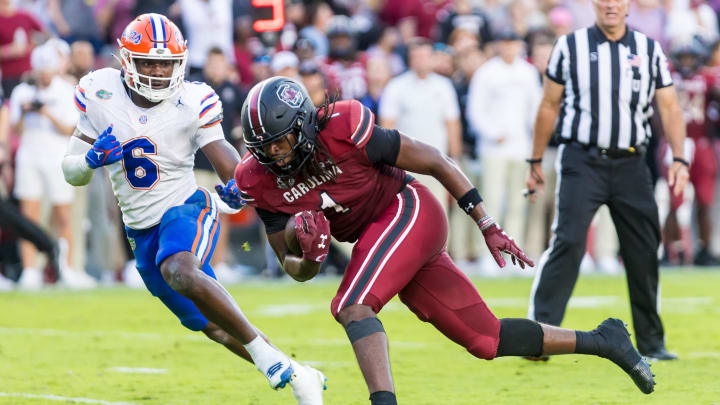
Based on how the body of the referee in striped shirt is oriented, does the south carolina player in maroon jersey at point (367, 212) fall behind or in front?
in front

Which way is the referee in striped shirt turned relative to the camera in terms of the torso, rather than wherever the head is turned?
toward the camera

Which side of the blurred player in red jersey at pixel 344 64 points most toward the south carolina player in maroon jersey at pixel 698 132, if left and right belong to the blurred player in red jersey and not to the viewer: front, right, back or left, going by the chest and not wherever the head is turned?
left

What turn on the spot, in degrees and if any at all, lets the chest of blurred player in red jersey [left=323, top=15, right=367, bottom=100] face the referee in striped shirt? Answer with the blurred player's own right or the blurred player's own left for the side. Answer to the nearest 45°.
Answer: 0° — they already face them

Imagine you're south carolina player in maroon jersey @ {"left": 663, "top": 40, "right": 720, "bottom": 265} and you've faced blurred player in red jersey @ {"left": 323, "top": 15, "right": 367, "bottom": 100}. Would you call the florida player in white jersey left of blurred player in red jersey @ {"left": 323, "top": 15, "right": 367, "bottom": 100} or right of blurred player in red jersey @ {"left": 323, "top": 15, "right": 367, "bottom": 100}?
left

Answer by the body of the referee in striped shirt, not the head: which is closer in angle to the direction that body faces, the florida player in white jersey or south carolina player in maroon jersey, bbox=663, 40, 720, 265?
the florida player in white jersey

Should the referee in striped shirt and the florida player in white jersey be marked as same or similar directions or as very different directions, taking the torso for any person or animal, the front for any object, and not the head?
same or similar directions

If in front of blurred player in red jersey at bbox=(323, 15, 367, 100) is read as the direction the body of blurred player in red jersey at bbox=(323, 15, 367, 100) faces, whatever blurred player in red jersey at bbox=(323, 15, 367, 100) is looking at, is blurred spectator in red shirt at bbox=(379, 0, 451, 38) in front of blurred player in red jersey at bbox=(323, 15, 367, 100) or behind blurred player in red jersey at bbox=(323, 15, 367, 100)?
behind

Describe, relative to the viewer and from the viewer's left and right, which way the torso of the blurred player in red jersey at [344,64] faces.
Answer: facing the viewer

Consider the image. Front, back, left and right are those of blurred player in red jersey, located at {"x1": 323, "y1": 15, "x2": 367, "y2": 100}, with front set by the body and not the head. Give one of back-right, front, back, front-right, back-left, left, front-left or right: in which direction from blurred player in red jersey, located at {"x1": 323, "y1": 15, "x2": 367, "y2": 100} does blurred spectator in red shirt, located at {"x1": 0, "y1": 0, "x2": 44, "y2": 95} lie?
right

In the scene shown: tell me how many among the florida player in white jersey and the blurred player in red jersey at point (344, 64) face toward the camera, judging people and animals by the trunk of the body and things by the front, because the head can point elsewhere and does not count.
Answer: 2

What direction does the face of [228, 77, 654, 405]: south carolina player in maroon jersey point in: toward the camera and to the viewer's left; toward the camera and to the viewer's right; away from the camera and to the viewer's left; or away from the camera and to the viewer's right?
toward the camera and to the viewer's left

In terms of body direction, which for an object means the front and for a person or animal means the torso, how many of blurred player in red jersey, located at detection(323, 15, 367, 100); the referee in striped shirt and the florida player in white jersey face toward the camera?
3

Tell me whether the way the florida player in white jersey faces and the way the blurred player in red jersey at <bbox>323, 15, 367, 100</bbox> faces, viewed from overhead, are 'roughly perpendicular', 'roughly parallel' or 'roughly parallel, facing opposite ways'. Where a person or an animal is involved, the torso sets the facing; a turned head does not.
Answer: roughly parallel

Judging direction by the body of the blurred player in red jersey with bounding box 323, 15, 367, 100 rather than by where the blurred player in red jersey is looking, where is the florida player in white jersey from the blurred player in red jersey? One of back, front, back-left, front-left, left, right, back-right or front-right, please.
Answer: front

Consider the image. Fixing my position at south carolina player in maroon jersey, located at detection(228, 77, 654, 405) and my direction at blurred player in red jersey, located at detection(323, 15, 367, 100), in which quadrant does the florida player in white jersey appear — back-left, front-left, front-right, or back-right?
front-left

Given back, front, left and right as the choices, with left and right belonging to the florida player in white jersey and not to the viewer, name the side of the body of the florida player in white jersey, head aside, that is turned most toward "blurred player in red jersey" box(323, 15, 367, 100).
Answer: back

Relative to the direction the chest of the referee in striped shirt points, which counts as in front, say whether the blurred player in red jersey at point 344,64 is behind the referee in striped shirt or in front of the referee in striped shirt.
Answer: behind

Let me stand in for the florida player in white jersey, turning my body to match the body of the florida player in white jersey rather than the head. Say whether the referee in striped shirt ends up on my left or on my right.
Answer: on my left
